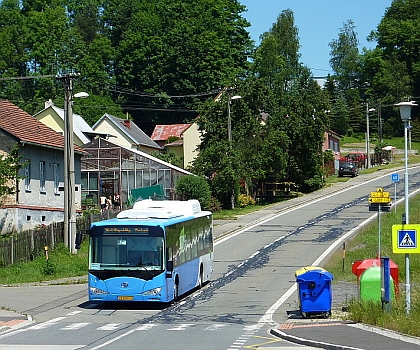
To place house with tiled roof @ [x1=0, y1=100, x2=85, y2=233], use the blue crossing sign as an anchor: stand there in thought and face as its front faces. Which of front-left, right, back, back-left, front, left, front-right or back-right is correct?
back-right

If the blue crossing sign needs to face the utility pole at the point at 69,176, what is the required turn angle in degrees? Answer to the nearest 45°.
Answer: approximately 135° to its right

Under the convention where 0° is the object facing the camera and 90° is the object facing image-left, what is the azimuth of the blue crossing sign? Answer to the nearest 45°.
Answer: approximately 0°

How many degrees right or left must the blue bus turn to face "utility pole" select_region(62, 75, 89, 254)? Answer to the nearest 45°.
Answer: approximately 180°

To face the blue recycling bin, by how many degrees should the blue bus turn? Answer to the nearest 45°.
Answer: approximately 45° to its left

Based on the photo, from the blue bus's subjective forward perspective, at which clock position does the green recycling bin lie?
The green recycling bin is roughly at 10 o'clock from the blue bus.

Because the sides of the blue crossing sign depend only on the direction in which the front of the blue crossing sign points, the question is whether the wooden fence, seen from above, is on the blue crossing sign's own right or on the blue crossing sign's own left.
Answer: on the blue crossing sign's own right
